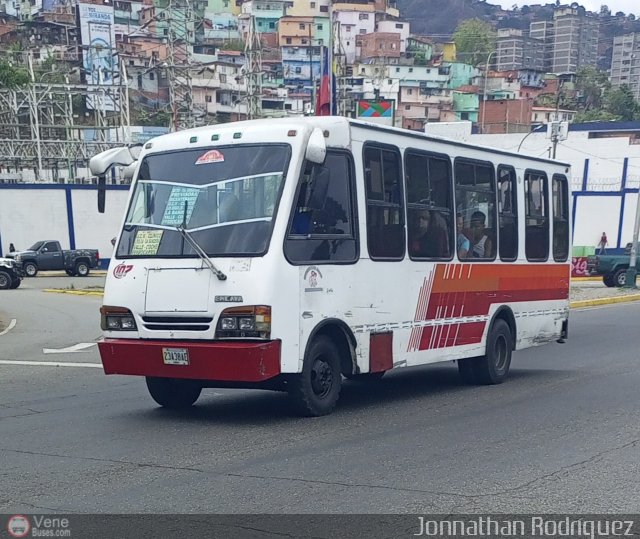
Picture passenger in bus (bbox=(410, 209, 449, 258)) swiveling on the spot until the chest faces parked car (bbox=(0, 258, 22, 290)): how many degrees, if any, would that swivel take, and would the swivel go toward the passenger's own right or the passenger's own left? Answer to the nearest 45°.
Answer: approximately 90° to the passenger's own right

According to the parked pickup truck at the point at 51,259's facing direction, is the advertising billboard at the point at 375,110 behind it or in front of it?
behind

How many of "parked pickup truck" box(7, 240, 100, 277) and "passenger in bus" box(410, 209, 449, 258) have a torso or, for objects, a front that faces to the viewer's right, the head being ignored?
0

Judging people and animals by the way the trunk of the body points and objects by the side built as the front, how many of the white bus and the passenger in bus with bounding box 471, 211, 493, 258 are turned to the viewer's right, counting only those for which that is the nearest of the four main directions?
0

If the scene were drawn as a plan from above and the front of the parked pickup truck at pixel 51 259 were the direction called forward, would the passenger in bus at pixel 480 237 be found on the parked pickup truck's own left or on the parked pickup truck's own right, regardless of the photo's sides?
on the parked pickup truck's own left

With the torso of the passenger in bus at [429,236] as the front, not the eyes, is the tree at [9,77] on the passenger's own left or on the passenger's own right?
on the passenger's own right

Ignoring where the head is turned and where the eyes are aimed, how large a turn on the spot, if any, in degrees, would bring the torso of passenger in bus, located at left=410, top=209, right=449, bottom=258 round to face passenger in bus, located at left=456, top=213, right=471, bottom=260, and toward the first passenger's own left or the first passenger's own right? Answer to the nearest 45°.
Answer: approximately 180°

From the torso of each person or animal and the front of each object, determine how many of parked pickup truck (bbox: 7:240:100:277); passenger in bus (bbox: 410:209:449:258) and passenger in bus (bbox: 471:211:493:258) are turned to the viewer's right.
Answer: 0

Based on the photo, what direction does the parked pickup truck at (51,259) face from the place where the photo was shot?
facing to the left of the viewer

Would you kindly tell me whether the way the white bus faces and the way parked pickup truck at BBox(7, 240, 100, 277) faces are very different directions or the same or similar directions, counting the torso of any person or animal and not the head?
same or similar directions

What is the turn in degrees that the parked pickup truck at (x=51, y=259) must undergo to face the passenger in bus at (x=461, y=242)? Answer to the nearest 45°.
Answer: approximately 90° to its left

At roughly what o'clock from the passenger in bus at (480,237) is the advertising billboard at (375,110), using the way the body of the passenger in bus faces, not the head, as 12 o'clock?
The advertising billboard is roughly at 4 o'clock from the passenger in bus.

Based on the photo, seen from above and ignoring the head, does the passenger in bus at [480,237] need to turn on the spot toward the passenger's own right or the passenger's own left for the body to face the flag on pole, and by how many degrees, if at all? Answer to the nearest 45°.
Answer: approximately 135° to the passenger's own right

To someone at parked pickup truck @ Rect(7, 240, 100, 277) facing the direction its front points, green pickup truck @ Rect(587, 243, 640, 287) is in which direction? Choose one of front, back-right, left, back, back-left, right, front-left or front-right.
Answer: back-left

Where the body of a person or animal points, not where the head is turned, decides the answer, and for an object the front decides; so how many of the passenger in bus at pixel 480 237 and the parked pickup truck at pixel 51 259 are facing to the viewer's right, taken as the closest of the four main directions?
0

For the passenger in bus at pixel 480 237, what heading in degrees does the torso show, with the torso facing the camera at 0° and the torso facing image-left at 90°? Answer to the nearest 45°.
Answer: approximately 45°
